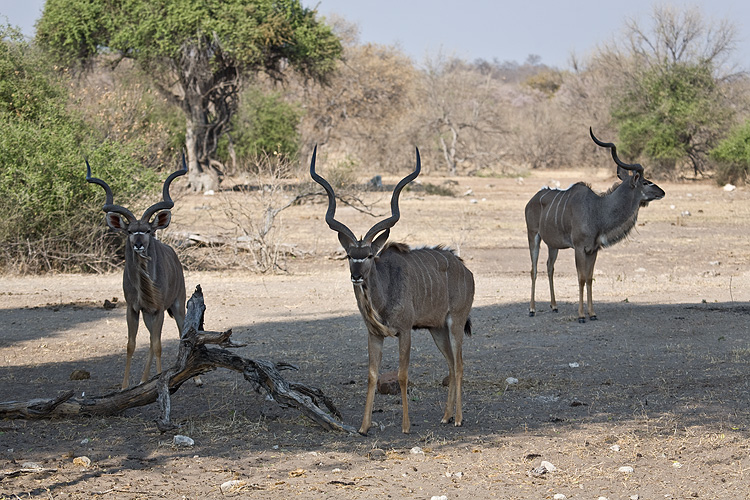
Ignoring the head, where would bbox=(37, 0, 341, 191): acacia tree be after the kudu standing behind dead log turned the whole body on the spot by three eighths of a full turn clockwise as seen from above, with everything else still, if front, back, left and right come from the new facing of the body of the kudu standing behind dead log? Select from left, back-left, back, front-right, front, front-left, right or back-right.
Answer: front-right

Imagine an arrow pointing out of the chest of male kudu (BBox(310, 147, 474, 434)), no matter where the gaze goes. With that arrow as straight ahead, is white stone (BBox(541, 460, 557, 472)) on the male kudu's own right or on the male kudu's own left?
on the male kudu's own left

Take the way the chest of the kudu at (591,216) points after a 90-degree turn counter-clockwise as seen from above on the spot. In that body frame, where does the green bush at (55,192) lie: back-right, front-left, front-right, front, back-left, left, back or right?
back-left

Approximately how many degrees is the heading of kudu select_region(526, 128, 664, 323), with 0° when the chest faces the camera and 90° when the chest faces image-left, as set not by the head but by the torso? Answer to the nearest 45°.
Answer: approximately 315°

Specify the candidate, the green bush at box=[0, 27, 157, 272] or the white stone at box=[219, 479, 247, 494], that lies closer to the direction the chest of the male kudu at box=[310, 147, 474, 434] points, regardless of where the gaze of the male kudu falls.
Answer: the white stone

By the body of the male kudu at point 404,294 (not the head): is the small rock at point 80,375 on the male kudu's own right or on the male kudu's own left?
on the male kudu's own right

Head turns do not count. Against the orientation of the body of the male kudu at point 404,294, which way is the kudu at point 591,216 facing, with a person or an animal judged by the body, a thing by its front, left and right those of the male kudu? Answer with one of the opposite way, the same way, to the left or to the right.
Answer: to the left

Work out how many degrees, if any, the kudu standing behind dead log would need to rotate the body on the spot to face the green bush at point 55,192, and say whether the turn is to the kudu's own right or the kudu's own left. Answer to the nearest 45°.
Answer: approximately 180°

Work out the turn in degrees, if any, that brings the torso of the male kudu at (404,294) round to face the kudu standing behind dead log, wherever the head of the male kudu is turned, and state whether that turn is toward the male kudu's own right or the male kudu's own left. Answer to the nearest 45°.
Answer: approximately 90° to the male kudu's own right

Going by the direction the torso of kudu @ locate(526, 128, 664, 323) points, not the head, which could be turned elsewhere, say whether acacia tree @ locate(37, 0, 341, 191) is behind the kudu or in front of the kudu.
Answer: behind
